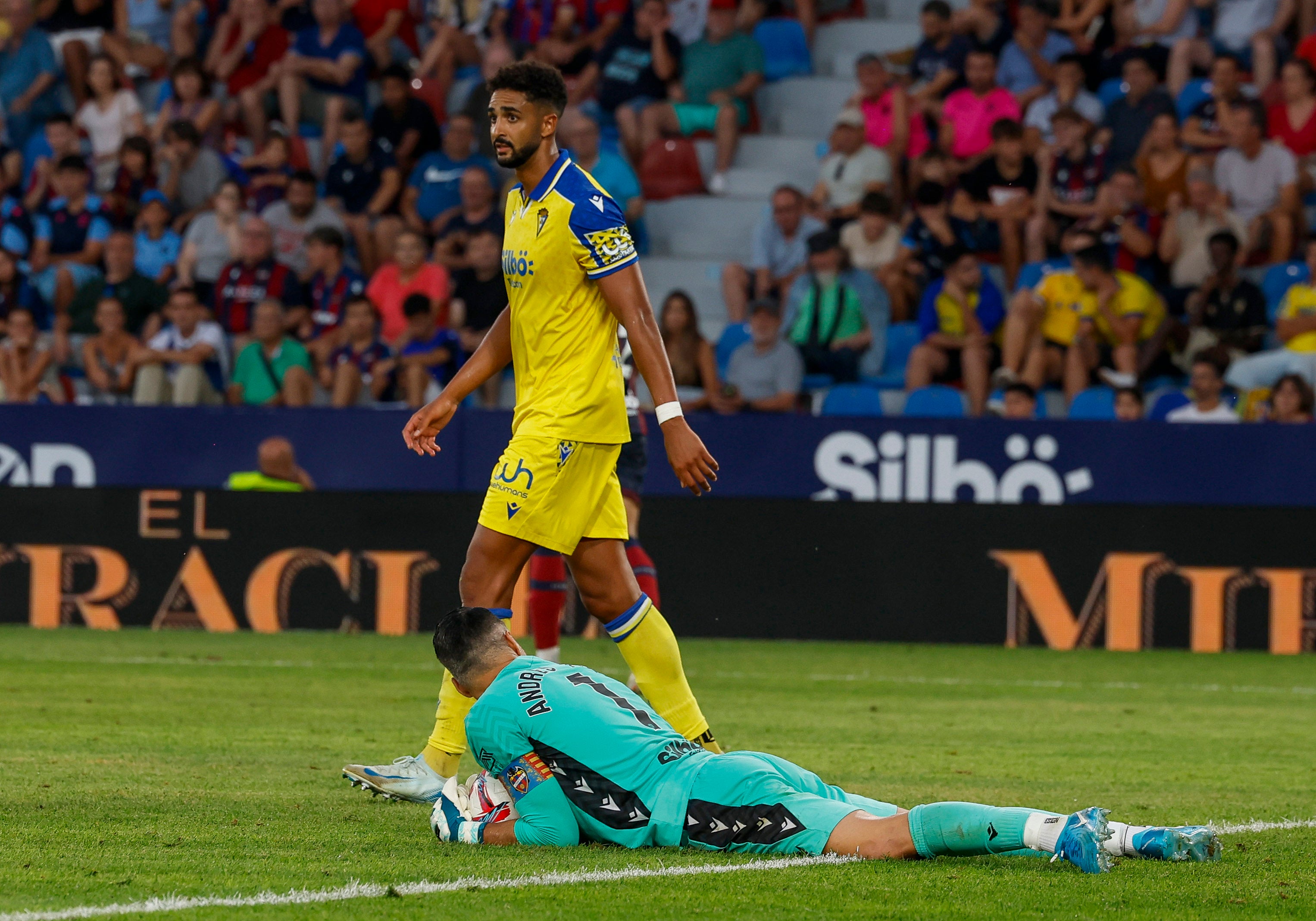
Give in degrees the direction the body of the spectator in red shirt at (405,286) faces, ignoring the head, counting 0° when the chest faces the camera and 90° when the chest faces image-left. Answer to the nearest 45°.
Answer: approximately 0°

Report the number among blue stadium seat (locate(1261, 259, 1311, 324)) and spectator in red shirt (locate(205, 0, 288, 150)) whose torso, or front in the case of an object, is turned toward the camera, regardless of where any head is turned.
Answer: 2

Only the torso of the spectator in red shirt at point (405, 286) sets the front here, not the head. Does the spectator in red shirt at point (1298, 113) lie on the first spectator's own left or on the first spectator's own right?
on the first spectator's own left

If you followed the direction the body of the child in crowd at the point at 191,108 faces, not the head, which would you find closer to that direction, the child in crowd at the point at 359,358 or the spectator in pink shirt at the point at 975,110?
the child in crowd

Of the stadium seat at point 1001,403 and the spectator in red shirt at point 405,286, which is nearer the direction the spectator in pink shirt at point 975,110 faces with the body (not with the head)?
the stadium seat

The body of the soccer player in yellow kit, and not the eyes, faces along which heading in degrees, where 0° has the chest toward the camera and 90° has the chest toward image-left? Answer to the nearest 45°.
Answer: approximately 45°

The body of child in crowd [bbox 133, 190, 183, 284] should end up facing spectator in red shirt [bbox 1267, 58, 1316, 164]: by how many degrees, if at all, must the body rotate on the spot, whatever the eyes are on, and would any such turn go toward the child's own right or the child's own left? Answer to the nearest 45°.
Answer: approximately 90° to the child's own left

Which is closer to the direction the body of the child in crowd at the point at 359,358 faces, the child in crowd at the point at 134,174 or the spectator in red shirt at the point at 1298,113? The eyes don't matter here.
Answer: the spectator in red shirt
